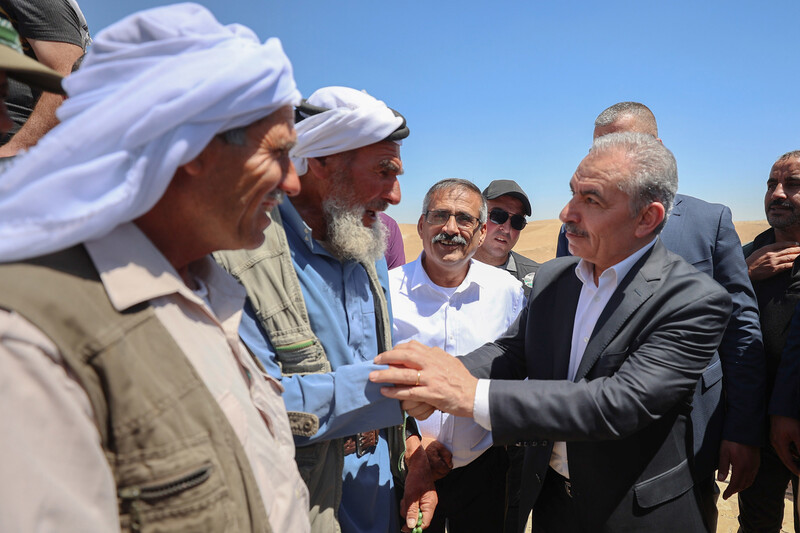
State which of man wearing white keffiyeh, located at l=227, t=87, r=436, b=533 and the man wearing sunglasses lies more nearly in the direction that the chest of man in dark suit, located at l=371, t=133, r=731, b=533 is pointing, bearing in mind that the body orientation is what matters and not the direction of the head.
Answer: the man wearing white keffiyeh

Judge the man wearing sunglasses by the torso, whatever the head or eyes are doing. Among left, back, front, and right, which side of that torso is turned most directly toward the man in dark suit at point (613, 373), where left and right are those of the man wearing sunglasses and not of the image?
front

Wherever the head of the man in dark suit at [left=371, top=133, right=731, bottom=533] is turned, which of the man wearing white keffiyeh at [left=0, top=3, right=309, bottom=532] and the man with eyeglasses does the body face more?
the man wearing white keffiyeh

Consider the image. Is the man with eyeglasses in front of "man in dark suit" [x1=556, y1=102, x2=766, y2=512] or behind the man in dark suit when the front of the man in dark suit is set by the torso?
in front

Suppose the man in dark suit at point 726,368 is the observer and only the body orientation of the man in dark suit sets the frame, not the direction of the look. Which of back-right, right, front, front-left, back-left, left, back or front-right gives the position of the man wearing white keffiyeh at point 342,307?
front

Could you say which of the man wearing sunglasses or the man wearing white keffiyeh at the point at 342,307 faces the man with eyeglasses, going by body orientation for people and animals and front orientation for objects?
the man wearing sunglasses

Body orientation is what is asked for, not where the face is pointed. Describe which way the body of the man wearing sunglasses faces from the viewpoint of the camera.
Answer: toward the camera

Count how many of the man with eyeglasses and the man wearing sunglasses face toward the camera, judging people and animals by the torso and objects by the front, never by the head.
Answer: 2

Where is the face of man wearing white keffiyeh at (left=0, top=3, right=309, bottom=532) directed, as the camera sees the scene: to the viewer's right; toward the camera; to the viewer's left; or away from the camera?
to the viewer's right

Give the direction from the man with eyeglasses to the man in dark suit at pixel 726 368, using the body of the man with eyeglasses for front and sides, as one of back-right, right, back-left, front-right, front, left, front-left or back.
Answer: left

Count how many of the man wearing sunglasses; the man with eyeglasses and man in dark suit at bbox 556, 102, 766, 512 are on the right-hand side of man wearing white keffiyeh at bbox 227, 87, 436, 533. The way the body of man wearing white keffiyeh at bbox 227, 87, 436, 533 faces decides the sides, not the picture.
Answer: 0

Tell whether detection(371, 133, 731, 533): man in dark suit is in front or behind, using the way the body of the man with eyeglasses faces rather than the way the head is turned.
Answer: in front

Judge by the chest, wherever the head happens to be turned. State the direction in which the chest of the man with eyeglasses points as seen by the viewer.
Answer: toward the camera

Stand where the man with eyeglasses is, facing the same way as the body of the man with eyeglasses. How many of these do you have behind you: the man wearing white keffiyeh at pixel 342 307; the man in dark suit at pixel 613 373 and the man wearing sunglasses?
1

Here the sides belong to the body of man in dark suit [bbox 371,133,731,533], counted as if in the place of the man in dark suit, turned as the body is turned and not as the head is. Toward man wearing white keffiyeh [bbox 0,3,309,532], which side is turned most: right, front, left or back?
front
